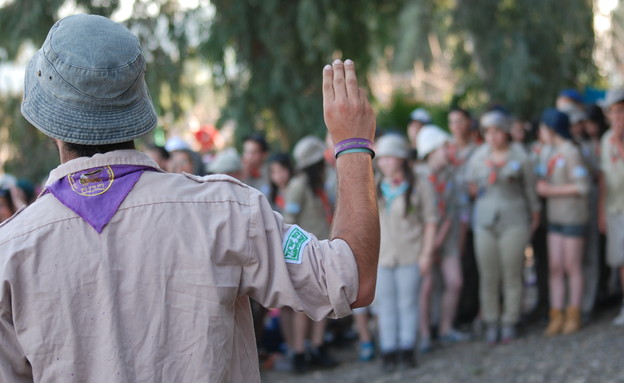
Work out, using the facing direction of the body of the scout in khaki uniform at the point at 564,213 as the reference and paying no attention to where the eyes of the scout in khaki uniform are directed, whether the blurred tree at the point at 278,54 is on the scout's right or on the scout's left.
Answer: on the scout's right

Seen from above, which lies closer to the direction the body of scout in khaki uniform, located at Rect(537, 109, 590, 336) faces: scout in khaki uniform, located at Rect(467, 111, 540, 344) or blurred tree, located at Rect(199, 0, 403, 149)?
the scout in khaki uniform

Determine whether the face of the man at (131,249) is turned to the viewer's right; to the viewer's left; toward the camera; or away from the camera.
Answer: away from the camera

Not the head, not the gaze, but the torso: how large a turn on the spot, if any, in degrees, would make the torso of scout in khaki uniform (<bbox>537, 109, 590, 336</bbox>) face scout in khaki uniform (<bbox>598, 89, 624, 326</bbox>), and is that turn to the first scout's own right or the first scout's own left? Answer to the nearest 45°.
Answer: approximately 135° to the first scout's own left

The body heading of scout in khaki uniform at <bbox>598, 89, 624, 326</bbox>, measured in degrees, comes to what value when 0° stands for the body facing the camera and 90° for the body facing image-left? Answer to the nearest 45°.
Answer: approximately 45°

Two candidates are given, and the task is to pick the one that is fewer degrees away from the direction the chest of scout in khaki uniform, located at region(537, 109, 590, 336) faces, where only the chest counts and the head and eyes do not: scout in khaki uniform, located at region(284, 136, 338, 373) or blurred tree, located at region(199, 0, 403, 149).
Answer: the scout in khaki uniform

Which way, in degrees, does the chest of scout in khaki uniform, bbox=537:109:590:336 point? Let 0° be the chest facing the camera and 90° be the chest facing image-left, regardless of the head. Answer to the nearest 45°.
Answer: approximately 45°

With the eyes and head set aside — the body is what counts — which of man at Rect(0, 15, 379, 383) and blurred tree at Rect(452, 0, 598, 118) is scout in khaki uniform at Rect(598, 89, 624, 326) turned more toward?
the man
